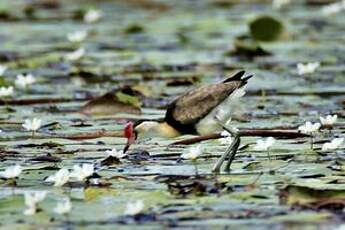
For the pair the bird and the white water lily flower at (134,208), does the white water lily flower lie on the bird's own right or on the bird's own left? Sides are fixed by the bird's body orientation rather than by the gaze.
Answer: on the bird's own left

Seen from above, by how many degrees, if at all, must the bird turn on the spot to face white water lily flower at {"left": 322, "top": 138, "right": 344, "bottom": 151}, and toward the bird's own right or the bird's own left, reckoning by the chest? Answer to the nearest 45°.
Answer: approximately 180°

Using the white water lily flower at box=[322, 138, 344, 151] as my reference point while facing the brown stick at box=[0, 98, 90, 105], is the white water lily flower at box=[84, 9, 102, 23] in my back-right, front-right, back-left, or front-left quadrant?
front-right

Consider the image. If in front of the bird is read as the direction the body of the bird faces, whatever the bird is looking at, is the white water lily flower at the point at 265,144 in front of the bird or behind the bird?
behind

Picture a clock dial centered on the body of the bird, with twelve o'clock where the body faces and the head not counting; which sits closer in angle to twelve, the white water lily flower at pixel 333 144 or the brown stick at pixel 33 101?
the brown stick

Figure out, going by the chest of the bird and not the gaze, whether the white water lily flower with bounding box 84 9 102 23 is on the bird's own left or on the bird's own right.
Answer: on the bird's own right

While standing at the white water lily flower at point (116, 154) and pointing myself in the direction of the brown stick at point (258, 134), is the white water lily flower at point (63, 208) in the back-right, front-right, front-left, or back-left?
back-right

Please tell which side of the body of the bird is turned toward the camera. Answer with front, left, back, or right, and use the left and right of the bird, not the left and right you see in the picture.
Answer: left
